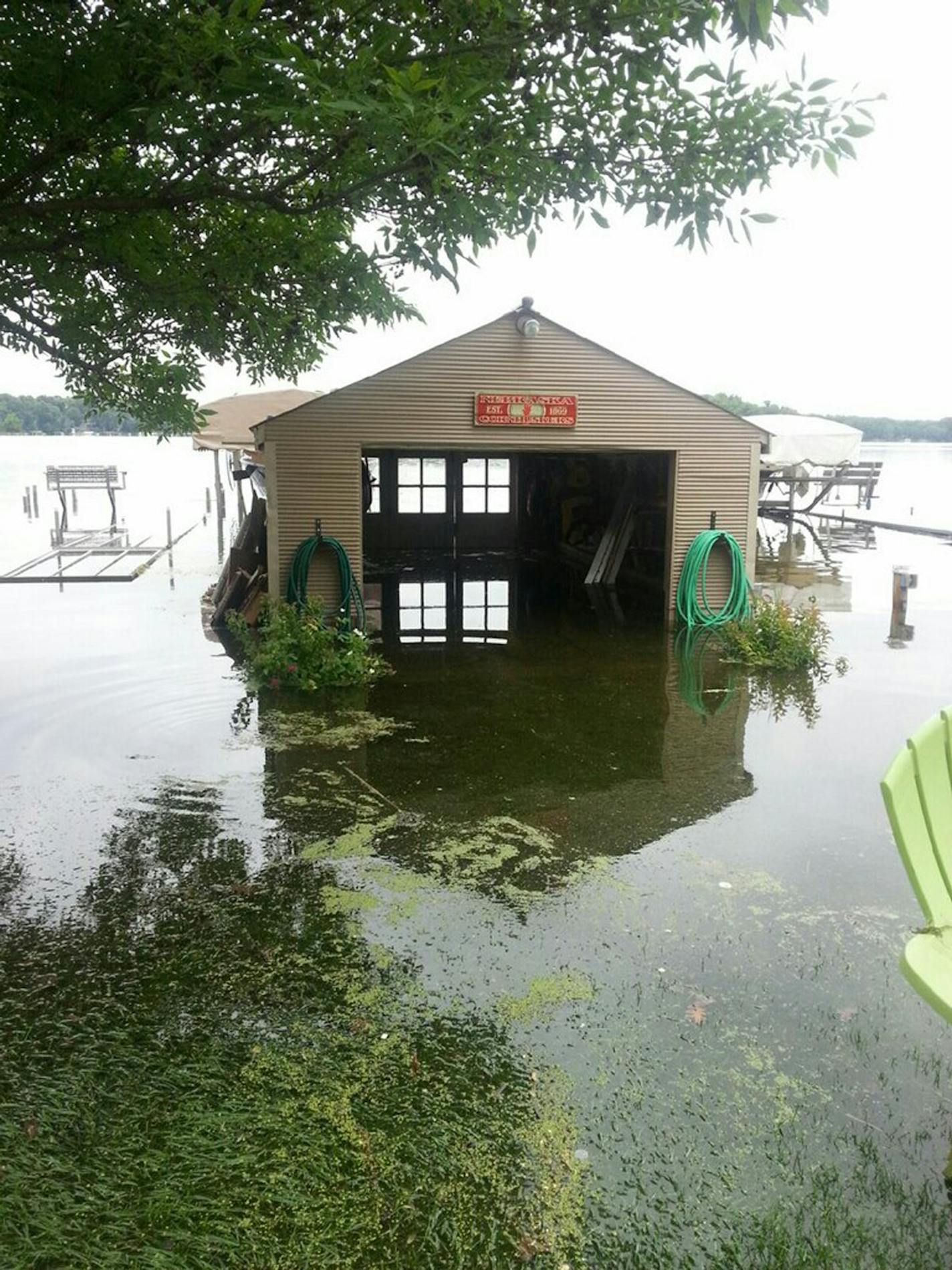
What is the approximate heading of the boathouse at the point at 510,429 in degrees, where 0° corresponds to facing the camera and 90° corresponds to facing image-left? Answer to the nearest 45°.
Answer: approximately 0°

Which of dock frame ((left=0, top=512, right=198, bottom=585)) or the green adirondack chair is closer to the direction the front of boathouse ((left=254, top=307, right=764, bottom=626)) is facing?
the green adirondack chair

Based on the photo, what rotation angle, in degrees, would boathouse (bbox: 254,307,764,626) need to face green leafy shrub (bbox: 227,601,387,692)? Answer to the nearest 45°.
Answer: approximately 45° to its right

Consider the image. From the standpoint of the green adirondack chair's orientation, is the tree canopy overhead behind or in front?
behind

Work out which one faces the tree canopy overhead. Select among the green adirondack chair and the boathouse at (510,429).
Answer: the boathouse
